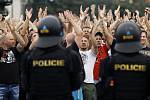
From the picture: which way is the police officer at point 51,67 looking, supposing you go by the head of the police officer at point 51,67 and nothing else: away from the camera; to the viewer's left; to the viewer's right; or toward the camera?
away from the camera

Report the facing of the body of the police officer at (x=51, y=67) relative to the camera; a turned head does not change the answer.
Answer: away from the camera

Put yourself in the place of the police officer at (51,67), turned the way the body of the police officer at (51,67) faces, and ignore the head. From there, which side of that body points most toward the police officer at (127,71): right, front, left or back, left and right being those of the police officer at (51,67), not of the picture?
right

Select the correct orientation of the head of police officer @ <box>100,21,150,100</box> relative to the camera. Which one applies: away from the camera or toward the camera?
away from the camera
